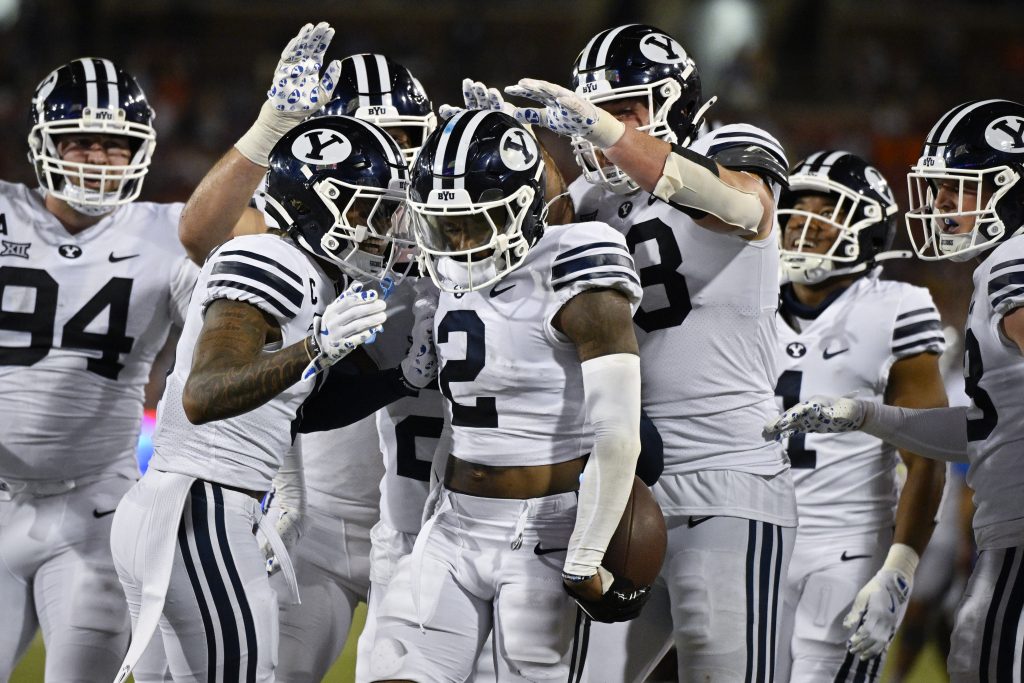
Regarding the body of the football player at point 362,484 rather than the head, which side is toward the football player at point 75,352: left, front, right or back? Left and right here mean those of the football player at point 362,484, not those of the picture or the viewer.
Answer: right

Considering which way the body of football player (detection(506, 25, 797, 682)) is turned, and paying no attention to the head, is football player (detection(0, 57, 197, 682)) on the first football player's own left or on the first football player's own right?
on the first football player's own right

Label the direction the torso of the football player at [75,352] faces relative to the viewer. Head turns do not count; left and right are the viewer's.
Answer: facing the viewer

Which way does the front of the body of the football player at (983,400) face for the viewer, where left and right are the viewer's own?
facing the viewer and to the left of the viewer

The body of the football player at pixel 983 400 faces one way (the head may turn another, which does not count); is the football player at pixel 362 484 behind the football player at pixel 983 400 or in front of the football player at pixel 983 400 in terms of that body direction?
in front

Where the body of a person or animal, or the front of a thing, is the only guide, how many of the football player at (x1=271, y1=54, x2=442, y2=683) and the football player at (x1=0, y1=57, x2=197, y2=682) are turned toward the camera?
2

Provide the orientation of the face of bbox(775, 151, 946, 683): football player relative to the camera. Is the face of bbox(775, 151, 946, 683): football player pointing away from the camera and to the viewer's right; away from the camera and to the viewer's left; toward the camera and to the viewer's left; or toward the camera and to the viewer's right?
toward the camera and to the viewer's left

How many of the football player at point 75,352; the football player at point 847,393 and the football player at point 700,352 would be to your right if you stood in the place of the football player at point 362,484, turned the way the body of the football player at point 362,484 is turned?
1

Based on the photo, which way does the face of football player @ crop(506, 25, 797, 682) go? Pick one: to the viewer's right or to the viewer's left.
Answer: to the viewer's left

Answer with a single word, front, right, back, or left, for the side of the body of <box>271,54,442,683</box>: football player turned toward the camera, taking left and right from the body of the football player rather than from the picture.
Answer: front
